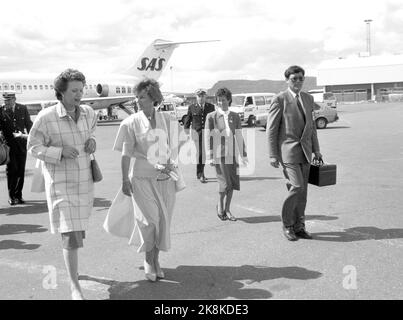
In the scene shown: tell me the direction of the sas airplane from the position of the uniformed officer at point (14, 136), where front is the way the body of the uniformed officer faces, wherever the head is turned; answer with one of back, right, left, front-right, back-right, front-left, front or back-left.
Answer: back

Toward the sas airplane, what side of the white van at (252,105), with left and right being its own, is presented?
right

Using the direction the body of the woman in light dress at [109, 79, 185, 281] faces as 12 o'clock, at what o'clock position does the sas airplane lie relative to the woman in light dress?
The sas airplane is roughly at 6 o'clock from the woman in light dress.

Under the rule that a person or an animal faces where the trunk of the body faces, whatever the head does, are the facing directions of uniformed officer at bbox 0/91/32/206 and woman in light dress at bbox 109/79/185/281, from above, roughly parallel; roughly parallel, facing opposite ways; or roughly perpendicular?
roughly parallel

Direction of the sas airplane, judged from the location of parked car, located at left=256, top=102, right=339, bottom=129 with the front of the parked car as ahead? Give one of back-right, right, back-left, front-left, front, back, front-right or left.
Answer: front-right

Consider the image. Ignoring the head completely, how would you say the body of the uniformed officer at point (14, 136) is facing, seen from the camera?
toward the camera

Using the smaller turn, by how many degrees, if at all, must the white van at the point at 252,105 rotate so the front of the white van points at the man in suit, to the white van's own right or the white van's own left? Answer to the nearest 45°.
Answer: approximately 45° to the white van's own left

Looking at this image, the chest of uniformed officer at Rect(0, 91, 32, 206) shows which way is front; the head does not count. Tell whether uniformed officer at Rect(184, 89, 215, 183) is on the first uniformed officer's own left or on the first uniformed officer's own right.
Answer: on the first uniformed officer's own left

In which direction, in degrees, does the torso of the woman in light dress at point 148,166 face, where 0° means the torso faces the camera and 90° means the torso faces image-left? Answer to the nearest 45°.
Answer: approximately 0°

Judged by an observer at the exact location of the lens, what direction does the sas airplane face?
facing the viewer and to the left of the viewer

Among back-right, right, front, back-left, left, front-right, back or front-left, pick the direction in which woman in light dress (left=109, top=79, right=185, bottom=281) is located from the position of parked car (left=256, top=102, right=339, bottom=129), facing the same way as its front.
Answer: left

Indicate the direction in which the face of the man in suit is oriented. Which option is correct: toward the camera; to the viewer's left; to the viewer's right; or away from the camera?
toward the camera
